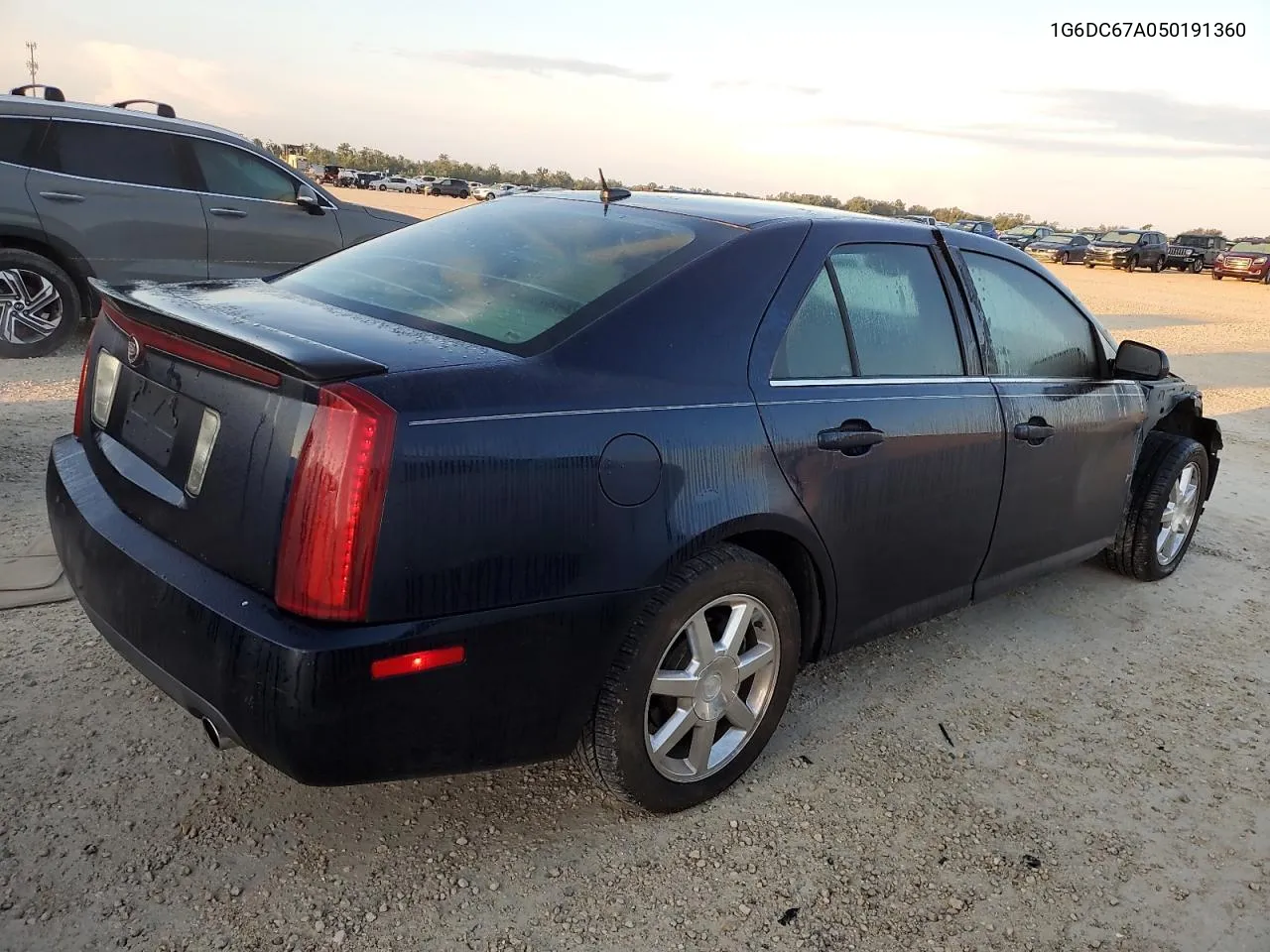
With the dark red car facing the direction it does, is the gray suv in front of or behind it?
in front

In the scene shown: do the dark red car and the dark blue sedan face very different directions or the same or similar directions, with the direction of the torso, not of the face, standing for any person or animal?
very different directions

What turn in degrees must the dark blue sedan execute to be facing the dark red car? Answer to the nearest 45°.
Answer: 0° — it already faces it

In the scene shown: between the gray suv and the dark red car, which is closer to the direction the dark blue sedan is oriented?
the dark red car

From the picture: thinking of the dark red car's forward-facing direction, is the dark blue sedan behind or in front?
in front

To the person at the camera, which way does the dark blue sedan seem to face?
facing away from the viewer and to the right of the viewer

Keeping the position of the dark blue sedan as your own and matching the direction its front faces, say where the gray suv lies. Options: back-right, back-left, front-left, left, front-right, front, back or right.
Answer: left

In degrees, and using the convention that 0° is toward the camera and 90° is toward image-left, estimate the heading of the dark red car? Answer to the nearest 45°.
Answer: approximately 45°
